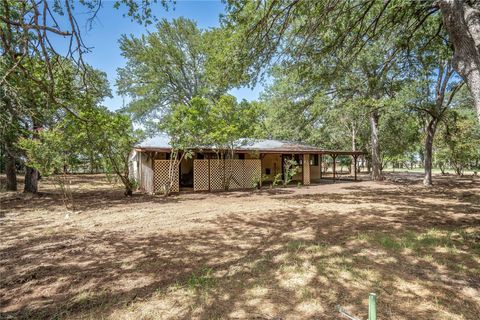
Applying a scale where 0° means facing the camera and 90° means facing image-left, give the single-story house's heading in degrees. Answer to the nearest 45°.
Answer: approximately 0°
